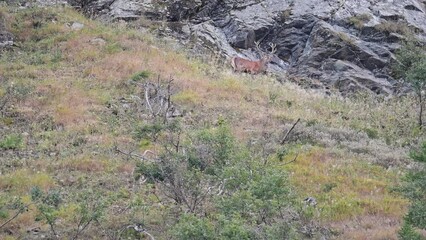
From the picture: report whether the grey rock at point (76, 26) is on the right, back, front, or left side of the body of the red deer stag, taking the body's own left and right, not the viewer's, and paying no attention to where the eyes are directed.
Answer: back

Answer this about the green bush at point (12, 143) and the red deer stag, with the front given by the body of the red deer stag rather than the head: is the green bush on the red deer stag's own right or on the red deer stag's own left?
on the red deer stag's own right

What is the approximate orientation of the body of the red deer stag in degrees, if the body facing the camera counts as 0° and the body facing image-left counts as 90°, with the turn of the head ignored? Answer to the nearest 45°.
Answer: approximately 270°

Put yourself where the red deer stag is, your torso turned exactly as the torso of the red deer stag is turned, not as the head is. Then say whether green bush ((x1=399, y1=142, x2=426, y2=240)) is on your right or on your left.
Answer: on your right

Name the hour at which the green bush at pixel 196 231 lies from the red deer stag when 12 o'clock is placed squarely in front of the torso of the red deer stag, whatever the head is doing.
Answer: The green bush is roughly at 3 o'clock from the red deer stag.

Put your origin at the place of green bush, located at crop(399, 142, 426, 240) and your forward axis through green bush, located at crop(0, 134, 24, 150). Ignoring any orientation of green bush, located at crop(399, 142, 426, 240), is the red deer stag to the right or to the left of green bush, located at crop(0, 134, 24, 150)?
right
